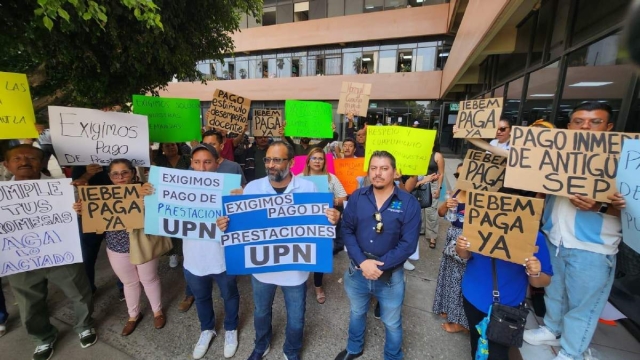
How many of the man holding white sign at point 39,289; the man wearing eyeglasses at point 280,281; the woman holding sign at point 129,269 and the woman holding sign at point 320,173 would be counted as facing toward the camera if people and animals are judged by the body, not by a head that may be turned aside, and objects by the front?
4

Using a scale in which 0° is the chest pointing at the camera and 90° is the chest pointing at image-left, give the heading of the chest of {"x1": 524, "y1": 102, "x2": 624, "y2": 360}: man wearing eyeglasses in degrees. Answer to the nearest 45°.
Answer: approximately 45°

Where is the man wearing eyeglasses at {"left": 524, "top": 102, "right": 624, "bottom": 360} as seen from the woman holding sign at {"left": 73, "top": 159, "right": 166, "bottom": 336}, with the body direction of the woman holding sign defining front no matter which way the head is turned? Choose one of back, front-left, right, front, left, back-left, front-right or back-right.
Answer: front-left

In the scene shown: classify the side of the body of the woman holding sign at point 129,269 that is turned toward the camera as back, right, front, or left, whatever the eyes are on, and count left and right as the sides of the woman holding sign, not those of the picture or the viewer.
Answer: front

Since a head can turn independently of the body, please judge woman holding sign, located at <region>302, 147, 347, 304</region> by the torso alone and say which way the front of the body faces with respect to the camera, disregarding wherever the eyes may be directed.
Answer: toward the camera

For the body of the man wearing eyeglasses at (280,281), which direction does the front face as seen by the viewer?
toward the camera

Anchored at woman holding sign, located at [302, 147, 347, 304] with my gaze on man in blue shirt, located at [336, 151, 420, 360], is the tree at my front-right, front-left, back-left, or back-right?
back-right

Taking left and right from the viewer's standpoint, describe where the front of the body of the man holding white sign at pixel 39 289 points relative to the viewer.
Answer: facing the viewer

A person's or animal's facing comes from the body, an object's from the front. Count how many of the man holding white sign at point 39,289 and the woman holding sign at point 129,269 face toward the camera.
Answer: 2

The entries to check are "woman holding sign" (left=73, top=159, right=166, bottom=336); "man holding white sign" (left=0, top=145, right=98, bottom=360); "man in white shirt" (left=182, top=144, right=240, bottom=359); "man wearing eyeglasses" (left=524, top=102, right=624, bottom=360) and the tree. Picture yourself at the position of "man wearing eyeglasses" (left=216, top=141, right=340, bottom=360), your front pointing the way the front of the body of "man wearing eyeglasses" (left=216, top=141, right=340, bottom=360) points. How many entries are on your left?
1

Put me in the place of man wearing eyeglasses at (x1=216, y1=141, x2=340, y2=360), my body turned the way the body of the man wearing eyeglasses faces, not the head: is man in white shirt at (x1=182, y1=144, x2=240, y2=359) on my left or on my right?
on my right

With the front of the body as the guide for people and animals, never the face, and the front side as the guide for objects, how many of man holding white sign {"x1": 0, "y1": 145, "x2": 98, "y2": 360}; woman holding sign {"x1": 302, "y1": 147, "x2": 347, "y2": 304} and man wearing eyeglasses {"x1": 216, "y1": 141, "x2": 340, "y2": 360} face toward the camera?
3
